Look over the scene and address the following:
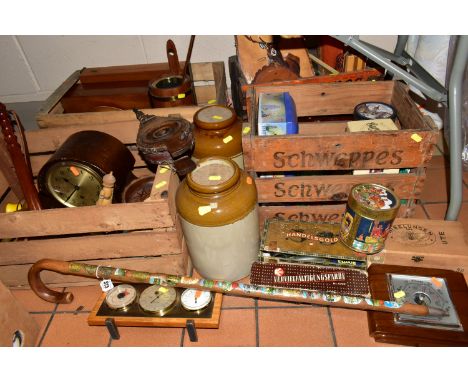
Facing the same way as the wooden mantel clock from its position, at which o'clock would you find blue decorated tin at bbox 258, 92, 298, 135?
The blue decorated tin is roughly at 8 o'clock from the wooden mantel clock.

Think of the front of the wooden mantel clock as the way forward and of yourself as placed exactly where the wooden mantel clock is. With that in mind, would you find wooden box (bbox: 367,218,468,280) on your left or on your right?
on your left

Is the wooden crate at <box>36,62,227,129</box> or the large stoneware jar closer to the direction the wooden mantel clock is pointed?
the large stoneware jar

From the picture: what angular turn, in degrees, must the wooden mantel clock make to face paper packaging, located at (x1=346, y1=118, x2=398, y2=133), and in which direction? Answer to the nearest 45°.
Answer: approximately 90° to its left

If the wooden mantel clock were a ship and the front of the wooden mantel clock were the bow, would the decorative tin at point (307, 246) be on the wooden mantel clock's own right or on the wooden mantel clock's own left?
on the wooden mantel clock's own left

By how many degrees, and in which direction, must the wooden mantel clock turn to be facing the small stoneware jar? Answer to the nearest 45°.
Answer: approximately 135° to its left

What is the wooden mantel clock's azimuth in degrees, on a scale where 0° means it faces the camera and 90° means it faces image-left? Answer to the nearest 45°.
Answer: approximately 45°

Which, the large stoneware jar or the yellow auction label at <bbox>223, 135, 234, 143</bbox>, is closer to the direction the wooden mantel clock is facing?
the large stoneware jar

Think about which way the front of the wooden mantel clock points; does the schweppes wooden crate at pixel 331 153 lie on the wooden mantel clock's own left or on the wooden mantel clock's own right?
on the wooden mantel clock's own left

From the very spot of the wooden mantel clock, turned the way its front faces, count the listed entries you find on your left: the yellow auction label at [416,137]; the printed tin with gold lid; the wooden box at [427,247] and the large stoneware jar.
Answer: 4

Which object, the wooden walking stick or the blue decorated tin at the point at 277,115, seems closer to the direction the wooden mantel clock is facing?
the wooden walking stick

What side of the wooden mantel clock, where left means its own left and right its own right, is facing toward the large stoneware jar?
left

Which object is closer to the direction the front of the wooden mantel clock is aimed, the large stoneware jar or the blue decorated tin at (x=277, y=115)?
the large stoneware jar

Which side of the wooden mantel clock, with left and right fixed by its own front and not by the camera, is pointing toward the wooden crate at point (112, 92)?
back
